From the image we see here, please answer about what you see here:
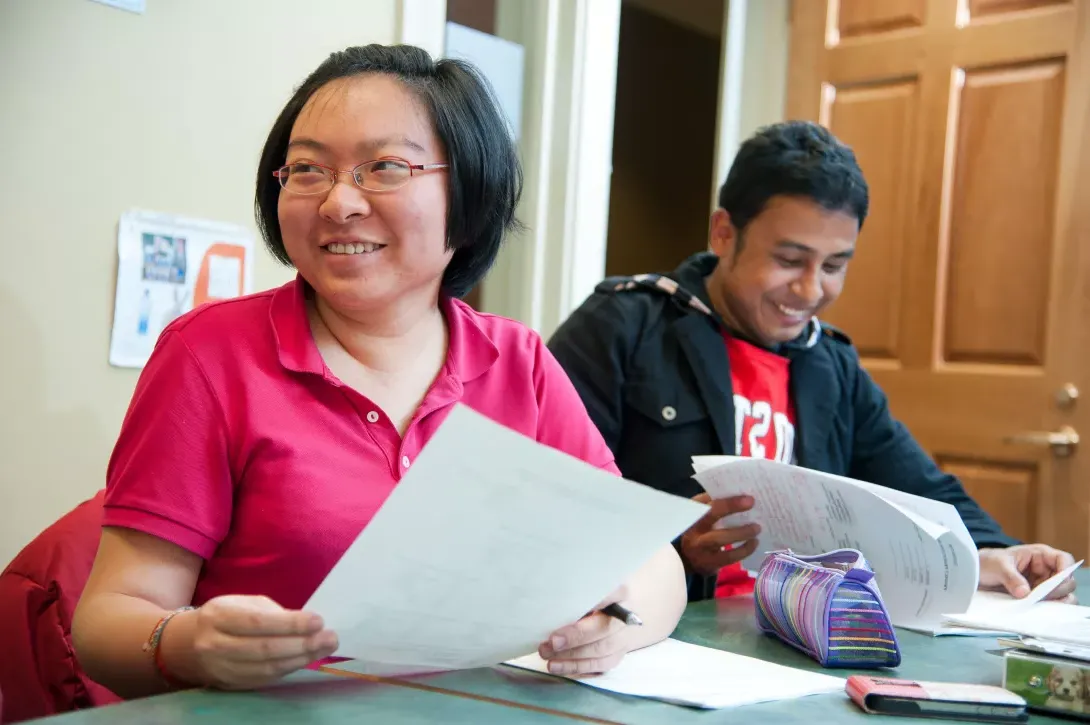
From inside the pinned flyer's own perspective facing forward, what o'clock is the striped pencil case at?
The striped pencil case is roughly at 11 o'clock from the pinned flyer.

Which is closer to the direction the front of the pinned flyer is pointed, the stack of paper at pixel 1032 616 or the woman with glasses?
the woman with glasses

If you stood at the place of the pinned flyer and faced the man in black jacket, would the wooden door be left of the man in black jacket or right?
left

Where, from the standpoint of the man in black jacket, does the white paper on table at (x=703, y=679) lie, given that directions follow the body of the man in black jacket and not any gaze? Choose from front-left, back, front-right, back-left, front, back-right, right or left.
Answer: front-right

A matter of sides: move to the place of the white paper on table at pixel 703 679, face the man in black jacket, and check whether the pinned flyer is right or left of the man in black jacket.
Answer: left

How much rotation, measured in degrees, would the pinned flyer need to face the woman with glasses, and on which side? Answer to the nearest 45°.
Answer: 0° — it already faces them

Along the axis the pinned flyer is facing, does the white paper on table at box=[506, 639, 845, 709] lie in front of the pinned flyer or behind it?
in front

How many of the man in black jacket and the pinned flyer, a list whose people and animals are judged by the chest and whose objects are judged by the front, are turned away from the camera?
0

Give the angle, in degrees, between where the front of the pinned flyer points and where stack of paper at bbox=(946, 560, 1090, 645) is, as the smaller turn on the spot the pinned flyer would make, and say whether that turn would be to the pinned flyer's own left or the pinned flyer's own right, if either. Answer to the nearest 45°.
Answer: approximately 45° to the pinned flyer's own left

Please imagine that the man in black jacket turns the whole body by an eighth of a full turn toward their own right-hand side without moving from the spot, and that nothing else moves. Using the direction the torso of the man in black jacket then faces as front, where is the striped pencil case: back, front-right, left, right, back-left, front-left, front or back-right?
front

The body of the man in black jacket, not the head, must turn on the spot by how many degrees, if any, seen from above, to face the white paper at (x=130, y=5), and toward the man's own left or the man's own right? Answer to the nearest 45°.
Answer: approximately 135° to the man's own right

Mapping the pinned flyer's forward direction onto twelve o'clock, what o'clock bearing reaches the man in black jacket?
The man in black jacket is roughly at 10 o'clock from the pinned flyer.
